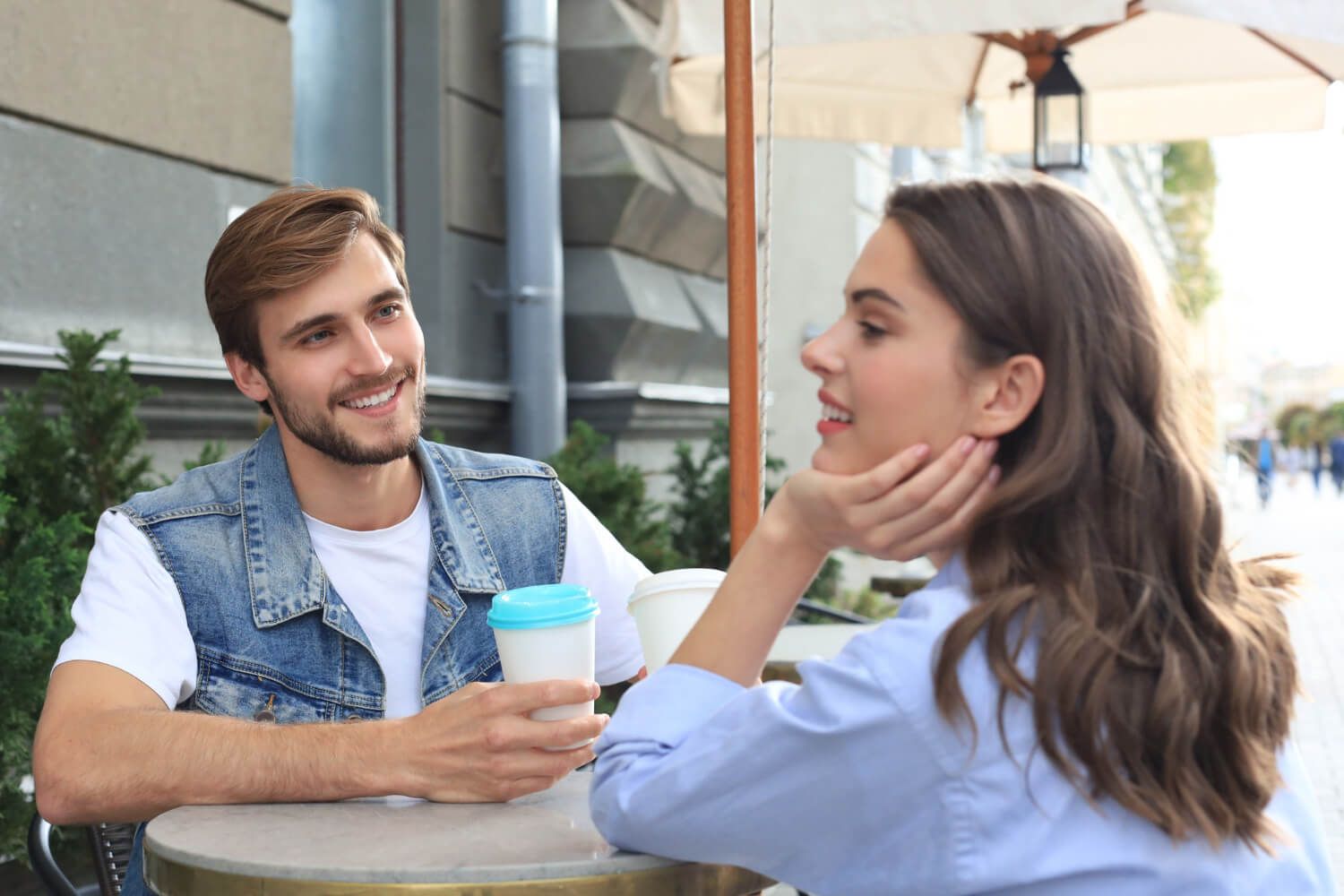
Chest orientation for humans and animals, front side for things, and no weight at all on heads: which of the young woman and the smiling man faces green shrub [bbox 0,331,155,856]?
the young woman

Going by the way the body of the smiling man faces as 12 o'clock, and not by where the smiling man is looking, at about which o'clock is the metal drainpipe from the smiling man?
The metal drainpipe is roughly at 8 o'clock from the smiling man.

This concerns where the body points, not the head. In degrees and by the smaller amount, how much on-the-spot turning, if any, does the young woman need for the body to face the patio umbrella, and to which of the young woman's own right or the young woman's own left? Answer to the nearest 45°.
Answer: approximately 45° to the young woman's own right

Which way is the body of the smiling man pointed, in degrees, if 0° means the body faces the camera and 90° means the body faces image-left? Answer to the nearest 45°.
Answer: approximately 315°

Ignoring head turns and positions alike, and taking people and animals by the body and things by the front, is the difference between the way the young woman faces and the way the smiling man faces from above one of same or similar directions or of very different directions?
very different directions

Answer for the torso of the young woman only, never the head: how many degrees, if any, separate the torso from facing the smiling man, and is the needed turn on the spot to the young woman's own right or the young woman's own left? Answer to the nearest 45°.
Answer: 0° — they already face them

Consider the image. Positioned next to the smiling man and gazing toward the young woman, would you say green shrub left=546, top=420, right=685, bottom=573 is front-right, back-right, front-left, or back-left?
back-left

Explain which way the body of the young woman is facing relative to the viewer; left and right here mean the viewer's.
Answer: facing away from the viewer and to the left of the viewer

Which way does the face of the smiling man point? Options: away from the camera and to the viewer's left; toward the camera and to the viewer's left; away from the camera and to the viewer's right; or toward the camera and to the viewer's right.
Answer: toward the camera and to the viewer's right

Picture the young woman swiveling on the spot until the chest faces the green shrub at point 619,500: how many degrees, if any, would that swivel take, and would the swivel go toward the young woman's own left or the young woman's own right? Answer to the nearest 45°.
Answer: approximately 45° to the young woman's own right

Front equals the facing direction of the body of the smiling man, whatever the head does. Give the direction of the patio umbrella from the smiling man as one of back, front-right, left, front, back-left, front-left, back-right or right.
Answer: left

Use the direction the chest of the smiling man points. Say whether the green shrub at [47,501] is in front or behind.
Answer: behind

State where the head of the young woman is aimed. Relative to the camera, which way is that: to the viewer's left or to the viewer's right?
to the viewer's left

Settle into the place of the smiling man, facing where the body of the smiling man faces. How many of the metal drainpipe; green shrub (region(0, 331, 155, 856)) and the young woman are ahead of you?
1

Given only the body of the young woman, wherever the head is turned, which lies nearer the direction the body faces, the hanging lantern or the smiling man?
the smiling man

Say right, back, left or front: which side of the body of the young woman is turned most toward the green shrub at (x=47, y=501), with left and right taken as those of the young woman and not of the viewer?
front

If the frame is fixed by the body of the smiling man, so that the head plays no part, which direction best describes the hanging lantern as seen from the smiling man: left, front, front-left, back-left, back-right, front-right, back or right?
left
